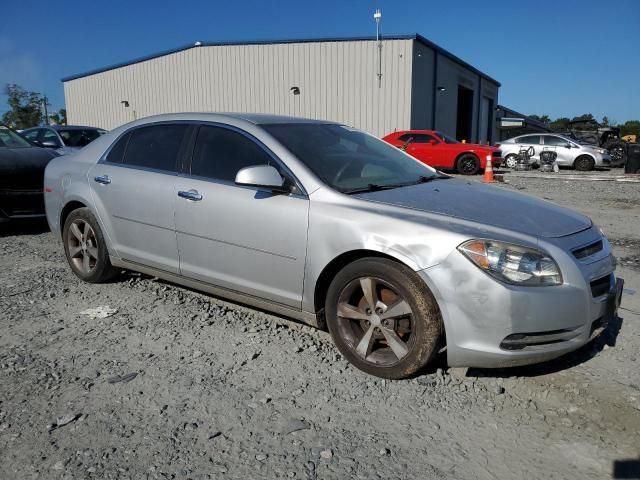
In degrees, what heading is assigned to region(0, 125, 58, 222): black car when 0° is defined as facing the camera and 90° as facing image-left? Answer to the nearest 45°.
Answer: approximately 270°

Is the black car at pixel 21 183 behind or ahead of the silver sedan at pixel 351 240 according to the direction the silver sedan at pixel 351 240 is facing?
behind

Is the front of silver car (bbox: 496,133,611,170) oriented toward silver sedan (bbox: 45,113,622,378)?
no

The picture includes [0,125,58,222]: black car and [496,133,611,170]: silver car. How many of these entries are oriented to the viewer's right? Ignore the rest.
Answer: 2

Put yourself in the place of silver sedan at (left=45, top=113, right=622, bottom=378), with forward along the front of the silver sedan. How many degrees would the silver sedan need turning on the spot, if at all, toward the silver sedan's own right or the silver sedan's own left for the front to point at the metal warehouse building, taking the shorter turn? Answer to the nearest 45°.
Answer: approximately 135° to the silver sedan's own left

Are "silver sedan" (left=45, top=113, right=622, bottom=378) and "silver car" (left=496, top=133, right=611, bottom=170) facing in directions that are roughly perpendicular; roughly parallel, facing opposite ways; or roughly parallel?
roughly parallel

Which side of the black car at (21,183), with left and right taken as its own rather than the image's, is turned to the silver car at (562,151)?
left

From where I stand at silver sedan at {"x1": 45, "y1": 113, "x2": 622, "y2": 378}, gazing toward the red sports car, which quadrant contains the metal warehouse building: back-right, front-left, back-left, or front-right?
front-left

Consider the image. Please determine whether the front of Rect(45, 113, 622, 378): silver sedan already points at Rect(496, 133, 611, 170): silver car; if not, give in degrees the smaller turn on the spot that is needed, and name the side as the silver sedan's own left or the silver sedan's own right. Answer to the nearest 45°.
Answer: approximately 90° to the silver sedan's own left

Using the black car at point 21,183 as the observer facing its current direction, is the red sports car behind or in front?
in front

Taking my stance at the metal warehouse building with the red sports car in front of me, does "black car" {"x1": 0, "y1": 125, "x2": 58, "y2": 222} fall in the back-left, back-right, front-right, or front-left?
front-right

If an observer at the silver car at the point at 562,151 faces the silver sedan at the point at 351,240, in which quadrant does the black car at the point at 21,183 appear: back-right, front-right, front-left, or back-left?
front-right

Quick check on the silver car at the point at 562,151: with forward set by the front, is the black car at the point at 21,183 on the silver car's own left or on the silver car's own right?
on the silver car's own right

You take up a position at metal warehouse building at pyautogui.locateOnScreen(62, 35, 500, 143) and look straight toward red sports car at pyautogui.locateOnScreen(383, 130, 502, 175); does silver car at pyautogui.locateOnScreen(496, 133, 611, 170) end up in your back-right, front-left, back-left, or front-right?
front-left

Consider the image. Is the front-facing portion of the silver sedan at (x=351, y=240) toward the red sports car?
no

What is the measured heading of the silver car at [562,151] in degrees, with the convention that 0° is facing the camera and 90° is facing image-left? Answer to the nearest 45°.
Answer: approximately 270°
